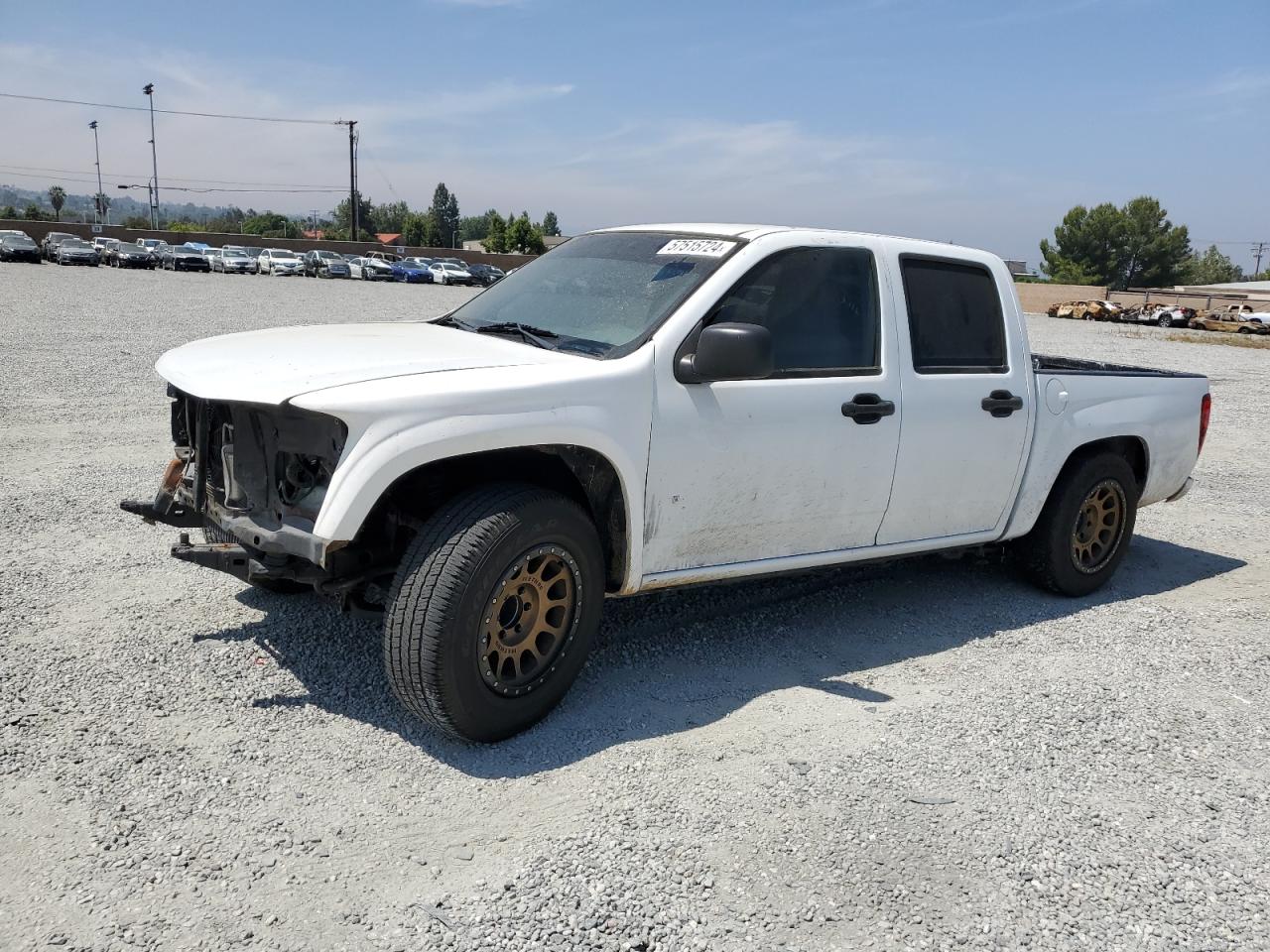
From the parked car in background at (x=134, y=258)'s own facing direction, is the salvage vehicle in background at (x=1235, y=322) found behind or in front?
in front

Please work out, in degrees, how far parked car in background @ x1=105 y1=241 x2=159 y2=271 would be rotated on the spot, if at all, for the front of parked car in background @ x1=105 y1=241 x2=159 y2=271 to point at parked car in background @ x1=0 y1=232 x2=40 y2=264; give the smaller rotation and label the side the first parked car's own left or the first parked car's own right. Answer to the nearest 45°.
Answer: approximately 135° to the first parked car's own right

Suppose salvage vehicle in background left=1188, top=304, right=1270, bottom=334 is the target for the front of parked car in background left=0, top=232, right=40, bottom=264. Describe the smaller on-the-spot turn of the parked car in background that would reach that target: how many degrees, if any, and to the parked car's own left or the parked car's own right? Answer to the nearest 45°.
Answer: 0° — it already faces it

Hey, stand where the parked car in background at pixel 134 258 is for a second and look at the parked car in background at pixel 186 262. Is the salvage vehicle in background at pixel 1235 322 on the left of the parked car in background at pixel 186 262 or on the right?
right

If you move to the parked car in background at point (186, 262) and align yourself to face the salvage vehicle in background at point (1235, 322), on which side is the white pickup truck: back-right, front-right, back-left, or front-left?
front-right

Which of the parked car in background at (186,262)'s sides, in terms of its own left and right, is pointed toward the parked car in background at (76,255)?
right

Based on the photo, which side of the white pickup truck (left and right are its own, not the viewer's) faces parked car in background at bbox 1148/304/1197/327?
back

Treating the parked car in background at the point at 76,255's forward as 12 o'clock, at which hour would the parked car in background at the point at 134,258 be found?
the parked car in background at the point at 134,258 is roughly at 9 o'clock from the parked car in background at the point at 76,255.

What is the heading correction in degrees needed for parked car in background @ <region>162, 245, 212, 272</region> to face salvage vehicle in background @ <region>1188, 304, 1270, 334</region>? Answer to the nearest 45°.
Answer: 0° — it already faces it

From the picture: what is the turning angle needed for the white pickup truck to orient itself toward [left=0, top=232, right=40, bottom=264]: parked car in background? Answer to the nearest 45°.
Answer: approximately 90° to its right

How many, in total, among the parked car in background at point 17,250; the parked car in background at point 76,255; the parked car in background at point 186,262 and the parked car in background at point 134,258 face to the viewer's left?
0

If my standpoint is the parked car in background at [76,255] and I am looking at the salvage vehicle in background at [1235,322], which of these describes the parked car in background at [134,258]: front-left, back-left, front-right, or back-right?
front-left

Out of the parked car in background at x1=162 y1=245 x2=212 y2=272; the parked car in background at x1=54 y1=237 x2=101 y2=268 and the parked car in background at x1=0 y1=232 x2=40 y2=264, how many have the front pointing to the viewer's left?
0

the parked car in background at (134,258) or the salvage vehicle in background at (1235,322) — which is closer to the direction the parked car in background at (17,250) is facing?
the salvage vehicle in background

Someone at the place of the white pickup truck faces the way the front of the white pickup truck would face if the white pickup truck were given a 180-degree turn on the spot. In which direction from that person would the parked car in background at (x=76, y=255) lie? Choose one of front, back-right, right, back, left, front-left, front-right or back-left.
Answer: left

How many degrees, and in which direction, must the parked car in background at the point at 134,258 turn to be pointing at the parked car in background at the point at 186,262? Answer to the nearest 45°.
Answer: approximately 45° to its left

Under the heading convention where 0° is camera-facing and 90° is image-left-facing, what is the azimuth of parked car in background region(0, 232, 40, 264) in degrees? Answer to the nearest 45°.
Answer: approximately 315°

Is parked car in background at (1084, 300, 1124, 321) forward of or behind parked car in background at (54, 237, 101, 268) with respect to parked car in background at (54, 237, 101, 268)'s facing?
forward
